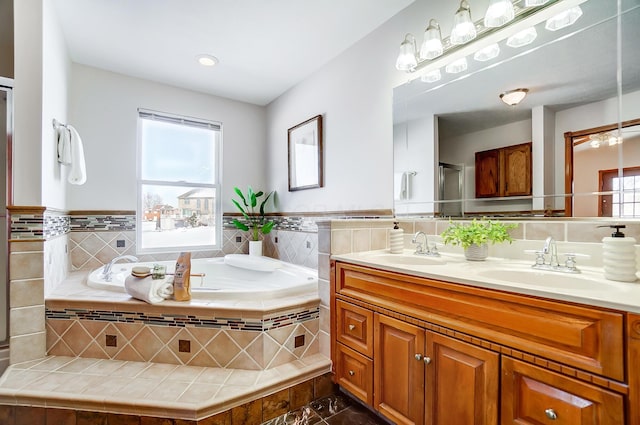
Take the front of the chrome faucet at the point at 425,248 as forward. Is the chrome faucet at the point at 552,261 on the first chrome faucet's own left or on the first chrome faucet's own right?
on the first chrome faucet's own left

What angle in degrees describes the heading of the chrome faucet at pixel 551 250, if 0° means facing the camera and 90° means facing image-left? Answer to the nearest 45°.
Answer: approximately 45°

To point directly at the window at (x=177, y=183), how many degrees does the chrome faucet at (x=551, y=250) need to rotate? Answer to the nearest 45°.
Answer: approximately 45° to its right

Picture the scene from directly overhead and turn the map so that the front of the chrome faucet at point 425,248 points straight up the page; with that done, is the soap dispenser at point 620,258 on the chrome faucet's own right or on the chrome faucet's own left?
on the chrome faucet's own left

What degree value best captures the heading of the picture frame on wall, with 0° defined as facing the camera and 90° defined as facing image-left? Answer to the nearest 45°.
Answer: approximately 45°

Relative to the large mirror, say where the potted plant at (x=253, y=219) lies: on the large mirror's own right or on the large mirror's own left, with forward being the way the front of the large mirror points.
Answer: on the large mirror's own right

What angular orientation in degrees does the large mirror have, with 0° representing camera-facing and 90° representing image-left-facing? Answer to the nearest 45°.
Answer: approximately 45°

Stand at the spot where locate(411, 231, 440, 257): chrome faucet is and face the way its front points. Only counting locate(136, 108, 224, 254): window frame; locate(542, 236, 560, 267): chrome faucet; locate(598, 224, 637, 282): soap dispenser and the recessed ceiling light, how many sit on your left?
2

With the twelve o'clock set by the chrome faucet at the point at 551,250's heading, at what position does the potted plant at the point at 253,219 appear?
The potted plant is roughly at 2 o'clock from the chrome faucet.

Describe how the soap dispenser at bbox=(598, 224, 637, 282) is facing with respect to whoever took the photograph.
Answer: facing to the left of the viewer
